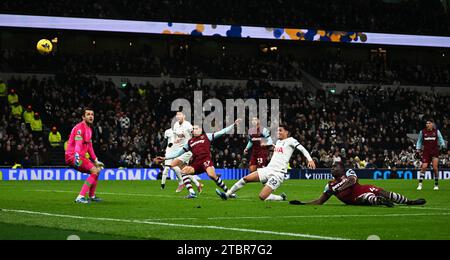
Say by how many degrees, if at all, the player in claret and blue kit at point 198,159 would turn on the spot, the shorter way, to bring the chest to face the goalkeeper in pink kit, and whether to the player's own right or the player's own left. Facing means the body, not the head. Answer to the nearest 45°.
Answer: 0° — they already face them

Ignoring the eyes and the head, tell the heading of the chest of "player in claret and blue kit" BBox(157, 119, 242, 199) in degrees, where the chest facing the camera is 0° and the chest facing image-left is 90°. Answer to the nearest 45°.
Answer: approximately 45°

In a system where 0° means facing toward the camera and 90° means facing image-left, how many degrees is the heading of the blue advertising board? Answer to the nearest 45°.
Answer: approximately 0°

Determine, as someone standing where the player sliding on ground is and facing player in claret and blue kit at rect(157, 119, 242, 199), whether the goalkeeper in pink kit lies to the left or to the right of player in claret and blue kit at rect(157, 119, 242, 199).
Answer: left

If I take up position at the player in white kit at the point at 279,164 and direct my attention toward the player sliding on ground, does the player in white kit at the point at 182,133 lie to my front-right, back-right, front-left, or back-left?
back-left

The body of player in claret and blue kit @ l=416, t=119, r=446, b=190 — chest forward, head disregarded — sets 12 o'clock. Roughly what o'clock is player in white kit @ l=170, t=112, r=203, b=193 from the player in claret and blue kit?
The player in white kit is roughly at 2 o'clock from the player in claret and blue kit.

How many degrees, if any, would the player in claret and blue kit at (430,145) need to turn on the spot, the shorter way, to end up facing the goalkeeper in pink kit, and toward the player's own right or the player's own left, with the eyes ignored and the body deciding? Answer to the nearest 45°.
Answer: approximately 45° to the player's own right

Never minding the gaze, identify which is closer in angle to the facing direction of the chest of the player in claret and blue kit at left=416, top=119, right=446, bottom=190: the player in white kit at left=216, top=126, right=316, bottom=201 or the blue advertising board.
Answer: the player in white kit

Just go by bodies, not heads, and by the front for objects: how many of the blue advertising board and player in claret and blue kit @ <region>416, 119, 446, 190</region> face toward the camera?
2

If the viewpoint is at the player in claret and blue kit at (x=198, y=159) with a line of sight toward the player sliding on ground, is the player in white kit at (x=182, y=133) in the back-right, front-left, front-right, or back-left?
back-left
